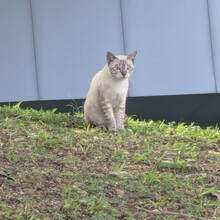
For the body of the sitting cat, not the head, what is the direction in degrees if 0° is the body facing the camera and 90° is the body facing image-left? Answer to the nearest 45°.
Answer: approximately 315°
